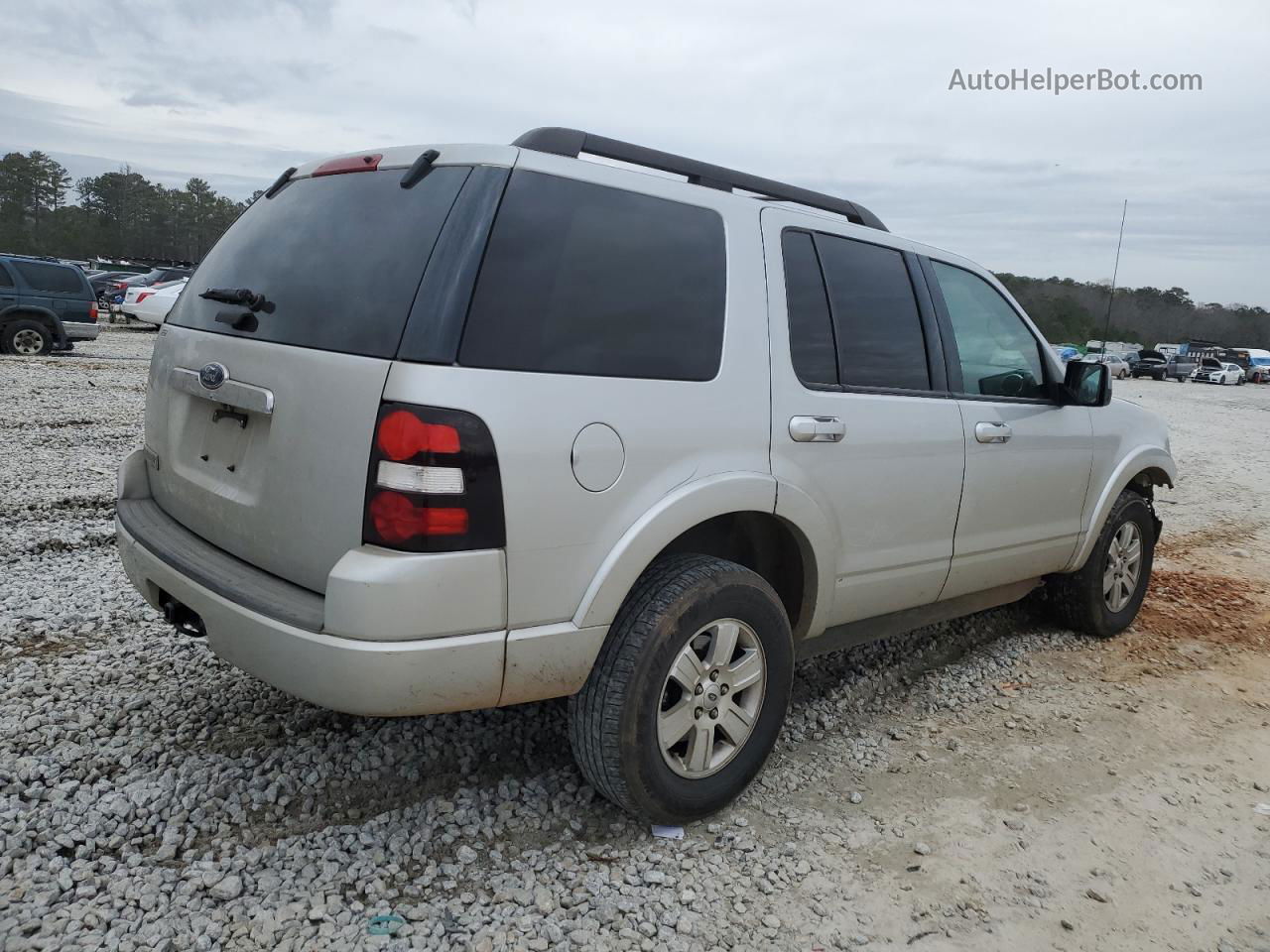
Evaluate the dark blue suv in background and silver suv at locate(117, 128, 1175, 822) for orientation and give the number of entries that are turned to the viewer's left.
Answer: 1

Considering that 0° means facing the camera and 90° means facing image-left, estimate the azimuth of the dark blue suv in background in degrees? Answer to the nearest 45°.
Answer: approximately 90°

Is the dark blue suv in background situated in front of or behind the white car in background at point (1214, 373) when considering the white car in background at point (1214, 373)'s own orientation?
in front

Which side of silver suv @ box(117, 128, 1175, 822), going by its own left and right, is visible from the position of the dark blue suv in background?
left

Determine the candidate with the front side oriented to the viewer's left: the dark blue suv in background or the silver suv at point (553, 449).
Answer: the dark blue suv in background

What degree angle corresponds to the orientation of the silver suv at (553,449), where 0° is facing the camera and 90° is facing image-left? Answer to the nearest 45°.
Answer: approximately 225°

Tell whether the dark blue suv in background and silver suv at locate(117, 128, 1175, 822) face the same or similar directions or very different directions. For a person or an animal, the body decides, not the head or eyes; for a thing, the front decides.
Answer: very different directions
